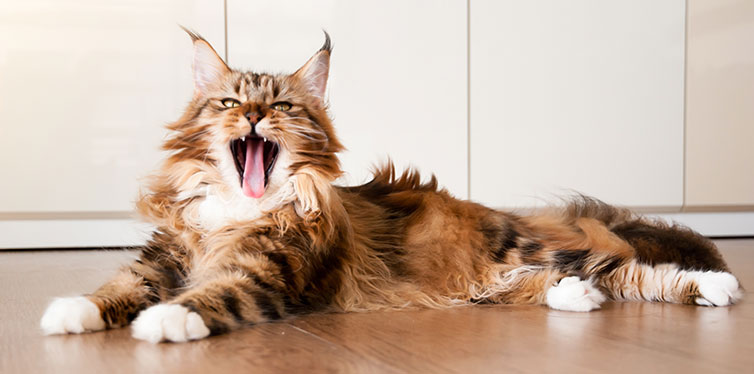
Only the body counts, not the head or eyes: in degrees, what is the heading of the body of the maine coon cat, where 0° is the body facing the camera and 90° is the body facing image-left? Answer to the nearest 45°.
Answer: approximately 45°
